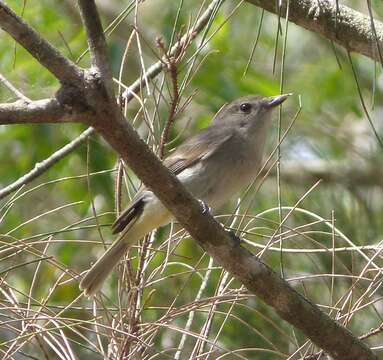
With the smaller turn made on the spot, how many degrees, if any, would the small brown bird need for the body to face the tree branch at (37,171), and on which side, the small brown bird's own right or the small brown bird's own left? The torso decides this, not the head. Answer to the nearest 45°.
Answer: approximately 135° to the small brown bird's own right

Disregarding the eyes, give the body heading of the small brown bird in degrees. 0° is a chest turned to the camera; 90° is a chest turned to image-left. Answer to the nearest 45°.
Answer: approximately 270°
